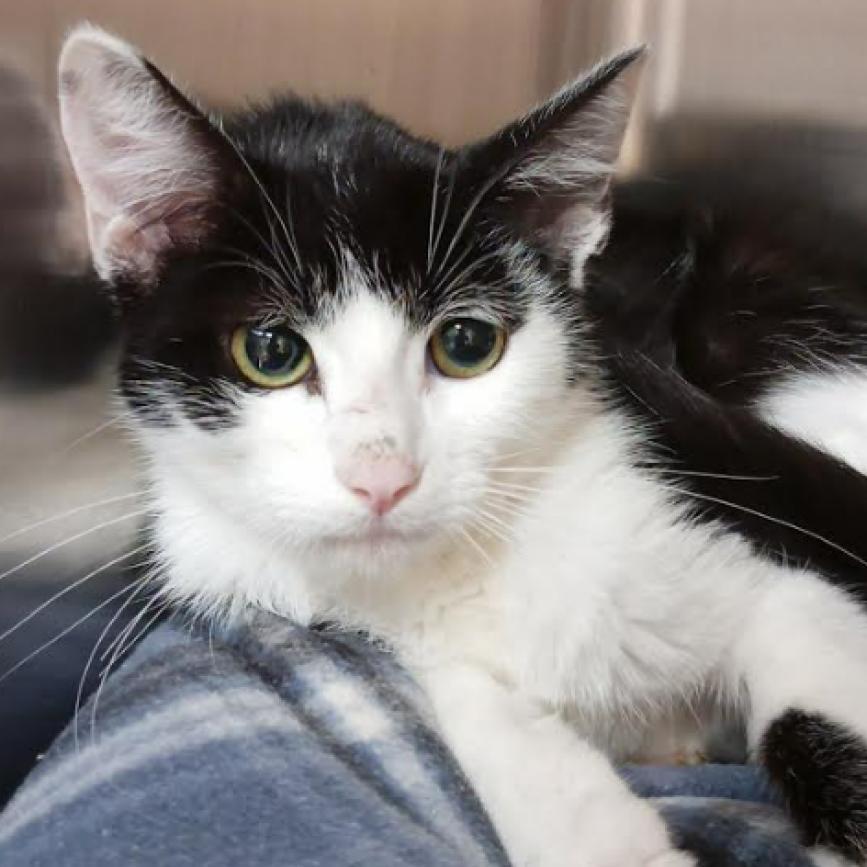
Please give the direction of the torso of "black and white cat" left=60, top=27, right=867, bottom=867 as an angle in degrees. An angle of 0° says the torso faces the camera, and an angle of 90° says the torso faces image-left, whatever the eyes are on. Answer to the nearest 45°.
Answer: approximately 45°
